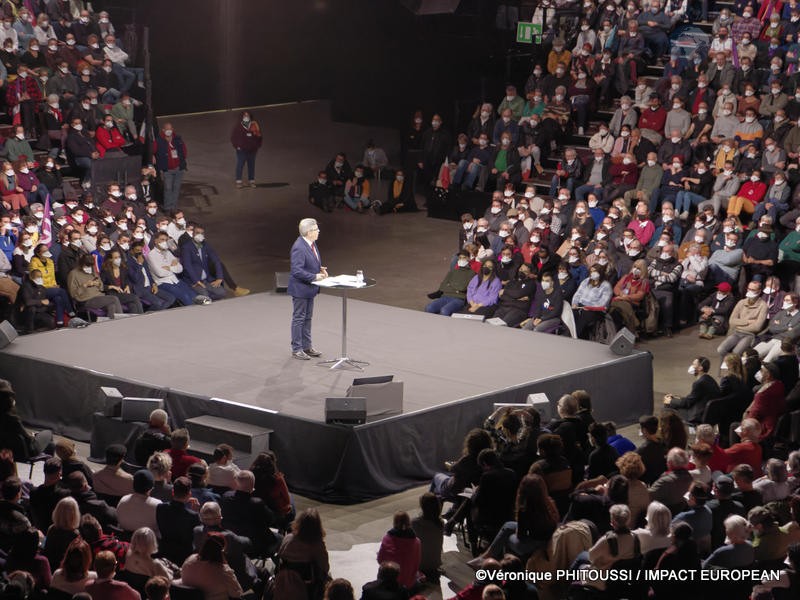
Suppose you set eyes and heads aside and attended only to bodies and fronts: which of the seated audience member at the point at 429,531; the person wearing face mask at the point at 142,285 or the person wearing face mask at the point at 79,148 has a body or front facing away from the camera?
the seated audience member

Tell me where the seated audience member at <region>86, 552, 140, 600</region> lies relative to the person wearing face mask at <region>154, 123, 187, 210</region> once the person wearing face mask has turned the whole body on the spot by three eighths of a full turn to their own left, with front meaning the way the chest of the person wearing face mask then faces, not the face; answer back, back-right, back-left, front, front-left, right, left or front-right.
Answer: back-right

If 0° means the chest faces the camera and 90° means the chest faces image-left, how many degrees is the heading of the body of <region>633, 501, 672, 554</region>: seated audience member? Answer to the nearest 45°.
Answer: approximately 135°

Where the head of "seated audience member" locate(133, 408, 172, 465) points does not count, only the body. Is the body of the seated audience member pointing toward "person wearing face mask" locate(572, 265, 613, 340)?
yes

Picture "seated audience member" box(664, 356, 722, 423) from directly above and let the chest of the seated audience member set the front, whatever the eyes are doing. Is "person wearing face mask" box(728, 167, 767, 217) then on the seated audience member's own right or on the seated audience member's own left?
on the seated audience member's own right

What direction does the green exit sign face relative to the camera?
toward the camera

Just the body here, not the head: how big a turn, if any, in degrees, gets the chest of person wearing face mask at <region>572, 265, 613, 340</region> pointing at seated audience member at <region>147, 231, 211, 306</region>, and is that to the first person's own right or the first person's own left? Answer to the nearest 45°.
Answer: approximately 45° to the first person's own right

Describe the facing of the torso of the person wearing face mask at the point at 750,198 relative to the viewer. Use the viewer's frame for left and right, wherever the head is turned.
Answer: facing the viewer and to the left of the viewer

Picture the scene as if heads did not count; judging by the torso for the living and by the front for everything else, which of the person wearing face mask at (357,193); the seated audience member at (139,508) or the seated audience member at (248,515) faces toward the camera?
the person wearing face mask

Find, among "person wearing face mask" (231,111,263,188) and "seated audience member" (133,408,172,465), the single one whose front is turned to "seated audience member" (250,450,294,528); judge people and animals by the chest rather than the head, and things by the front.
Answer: the person wearing face mask

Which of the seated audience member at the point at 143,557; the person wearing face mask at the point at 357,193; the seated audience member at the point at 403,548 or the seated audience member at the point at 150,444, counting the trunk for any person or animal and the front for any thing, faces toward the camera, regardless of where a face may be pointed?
the person wearing face mask

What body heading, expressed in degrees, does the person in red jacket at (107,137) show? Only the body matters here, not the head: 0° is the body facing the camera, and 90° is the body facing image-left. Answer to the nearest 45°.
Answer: approximately 315°

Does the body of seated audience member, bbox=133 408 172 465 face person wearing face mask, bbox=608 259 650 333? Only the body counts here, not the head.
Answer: yes

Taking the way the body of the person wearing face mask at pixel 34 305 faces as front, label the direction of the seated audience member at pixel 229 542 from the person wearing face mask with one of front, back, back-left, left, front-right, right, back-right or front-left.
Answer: front-right

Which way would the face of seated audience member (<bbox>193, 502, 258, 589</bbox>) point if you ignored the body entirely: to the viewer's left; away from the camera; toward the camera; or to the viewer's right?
away from the camera

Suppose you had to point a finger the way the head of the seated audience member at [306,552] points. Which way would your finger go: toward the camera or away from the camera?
away from the camera
